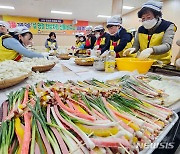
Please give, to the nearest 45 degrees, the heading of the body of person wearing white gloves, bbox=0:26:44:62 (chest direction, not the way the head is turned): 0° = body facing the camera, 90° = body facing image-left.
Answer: approximately 270°

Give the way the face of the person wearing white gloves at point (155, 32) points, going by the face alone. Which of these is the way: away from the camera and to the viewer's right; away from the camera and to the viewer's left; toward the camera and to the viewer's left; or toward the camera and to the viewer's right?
toward the camera and to the viewer's left

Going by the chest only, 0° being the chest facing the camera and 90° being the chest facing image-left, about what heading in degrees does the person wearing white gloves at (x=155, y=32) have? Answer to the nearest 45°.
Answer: approximately 45°

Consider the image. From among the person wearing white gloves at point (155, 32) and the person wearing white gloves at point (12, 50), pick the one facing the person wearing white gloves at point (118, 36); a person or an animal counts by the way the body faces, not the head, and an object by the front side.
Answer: the person wearing white gloves at point (12, 50)

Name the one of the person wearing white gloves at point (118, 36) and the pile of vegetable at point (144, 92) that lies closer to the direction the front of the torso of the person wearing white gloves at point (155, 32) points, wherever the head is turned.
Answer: the pile of vegetable

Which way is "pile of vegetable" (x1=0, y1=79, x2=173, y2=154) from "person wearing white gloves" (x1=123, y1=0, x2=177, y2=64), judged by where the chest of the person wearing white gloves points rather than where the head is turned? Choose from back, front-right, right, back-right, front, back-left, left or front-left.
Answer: front-left

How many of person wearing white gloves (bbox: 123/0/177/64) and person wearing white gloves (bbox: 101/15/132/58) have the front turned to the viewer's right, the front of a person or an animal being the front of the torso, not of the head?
0

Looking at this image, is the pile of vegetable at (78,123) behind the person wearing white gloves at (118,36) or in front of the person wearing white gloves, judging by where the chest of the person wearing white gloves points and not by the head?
in front

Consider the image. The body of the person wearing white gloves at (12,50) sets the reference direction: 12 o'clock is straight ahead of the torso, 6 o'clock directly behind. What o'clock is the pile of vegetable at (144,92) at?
The pile of vegetable is roughly at 2 o'clock from the person wearing white gloves.

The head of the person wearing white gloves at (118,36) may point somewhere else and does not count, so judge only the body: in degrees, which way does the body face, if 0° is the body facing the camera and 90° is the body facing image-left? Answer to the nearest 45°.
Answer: approximately 45°

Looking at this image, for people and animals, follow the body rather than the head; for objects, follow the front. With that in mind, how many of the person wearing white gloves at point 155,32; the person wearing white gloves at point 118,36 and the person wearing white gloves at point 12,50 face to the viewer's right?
1

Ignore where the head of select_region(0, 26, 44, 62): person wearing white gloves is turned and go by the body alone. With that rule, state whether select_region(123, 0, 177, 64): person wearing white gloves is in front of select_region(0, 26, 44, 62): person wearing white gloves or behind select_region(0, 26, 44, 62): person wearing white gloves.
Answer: in front
